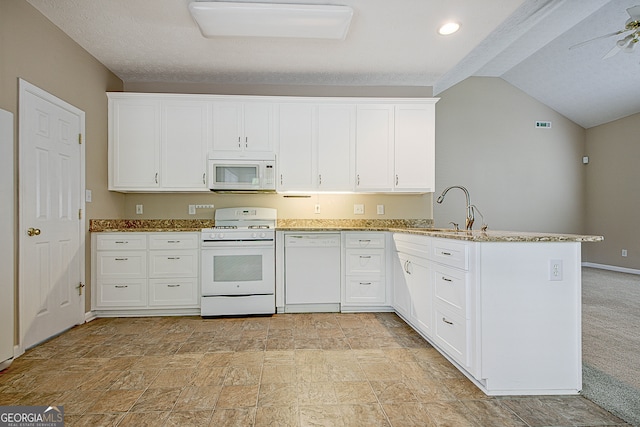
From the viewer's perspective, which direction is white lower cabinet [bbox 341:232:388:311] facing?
toward the camera

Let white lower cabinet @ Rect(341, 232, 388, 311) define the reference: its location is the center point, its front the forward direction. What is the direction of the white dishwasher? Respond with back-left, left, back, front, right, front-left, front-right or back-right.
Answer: right

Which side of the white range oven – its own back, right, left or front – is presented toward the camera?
front

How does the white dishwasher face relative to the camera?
toward the camera

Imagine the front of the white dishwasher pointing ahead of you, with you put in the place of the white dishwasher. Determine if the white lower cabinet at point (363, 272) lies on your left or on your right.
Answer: on your left

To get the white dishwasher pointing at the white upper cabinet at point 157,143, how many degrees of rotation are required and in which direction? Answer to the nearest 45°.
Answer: approximately 90° to its right

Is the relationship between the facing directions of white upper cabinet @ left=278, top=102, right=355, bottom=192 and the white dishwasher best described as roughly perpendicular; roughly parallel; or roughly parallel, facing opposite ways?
roughly parallel

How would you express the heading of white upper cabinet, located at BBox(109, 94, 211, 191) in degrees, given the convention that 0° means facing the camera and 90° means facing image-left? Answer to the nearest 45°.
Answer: approximately 0°
